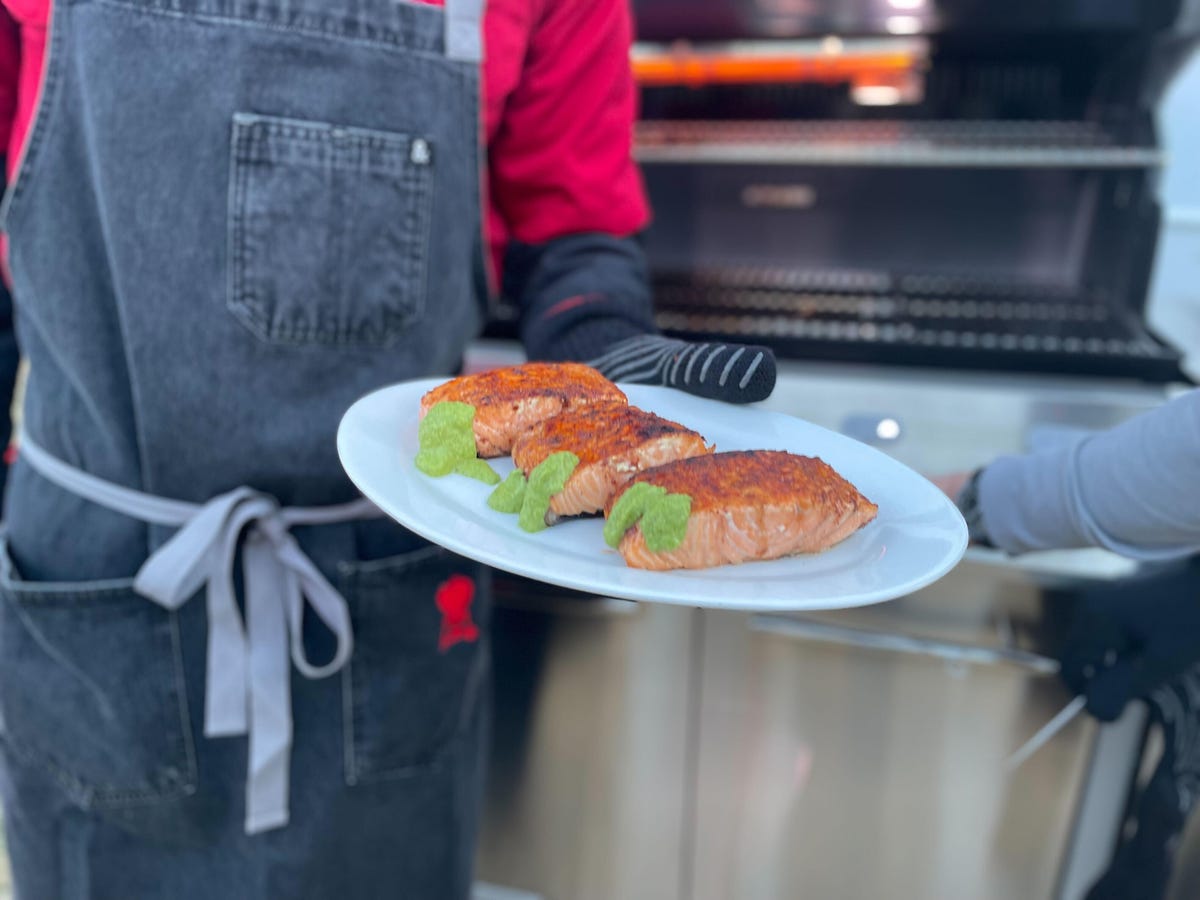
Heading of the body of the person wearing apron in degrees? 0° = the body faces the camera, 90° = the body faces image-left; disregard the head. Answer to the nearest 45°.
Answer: approximately 0°
